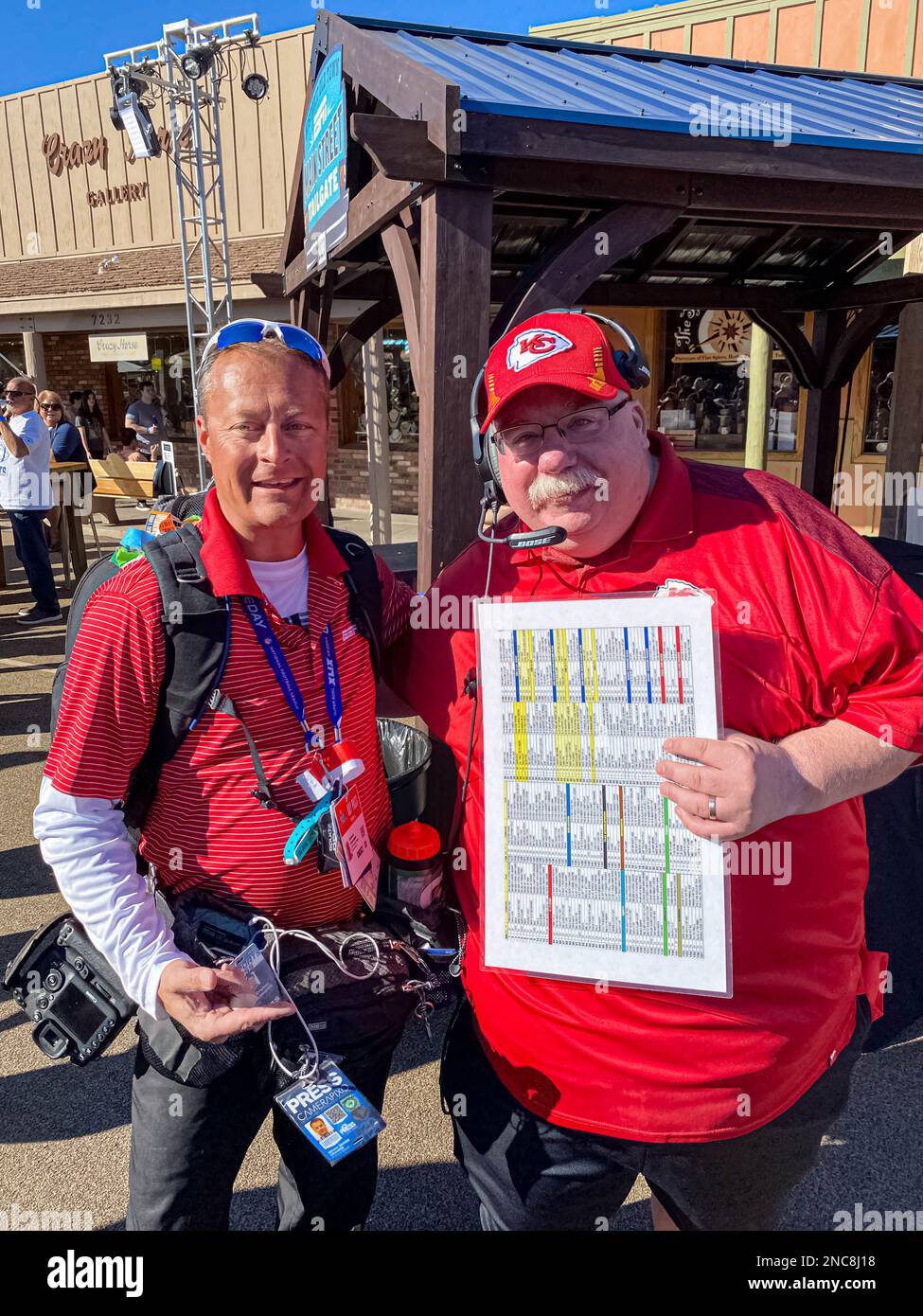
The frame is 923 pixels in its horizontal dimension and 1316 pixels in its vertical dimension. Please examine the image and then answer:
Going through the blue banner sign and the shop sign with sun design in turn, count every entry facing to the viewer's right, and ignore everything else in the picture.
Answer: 0

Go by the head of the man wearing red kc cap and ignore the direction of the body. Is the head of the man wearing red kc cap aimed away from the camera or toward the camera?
toward the camera

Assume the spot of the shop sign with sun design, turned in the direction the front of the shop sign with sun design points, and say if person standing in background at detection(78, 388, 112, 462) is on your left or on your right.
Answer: on your right

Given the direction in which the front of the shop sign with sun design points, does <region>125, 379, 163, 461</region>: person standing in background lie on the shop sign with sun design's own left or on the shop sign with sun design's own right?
on the shop sign with sun design's own right

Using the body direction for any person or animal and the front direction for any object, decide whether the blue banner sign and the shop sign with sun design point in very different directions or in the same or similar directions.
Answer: same or similar directions

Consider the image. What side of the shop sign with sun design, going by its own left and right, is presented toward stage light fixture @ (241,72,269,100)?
right

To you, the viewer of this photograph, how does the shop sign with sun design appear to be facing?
facing the viewer

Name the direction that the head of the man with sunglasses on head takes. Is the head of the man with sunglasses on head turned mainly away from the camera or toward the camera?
toward the camera

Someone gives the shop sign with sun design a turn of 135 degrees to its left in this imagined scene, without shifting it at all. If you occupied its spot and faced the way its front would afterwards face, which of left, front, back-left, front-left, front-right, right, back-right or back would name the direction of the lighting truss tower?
back-left

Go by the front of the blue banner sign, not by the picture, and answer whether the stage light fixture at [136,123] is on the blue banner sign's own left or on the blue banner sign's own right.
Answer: on the blue banner sign's own right

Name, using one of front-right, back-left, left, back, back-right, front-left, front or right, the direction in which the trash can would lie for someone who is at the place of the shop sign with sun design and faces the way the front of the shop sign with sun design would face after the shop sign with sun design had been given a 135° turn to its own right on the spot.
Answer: back-left

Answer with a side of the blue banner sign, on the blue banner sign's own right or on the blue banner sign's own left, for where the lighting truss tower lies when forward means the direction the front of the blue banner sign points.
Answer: on the blue banner sign's own right
